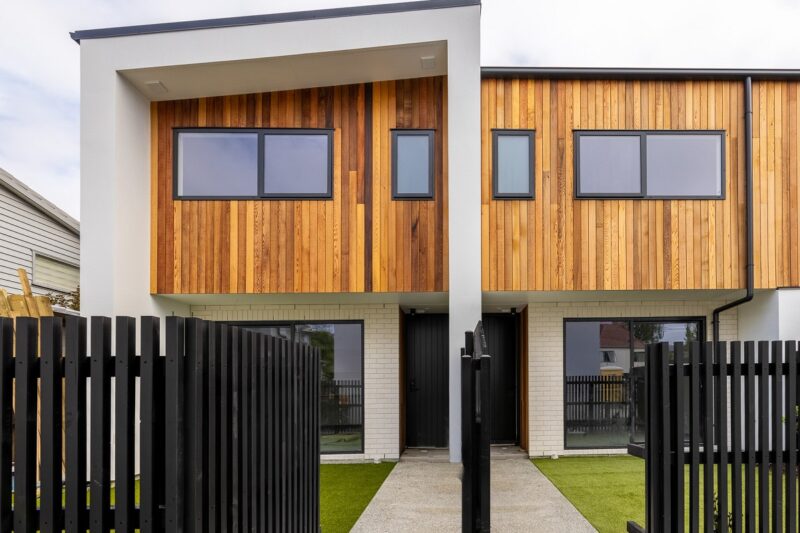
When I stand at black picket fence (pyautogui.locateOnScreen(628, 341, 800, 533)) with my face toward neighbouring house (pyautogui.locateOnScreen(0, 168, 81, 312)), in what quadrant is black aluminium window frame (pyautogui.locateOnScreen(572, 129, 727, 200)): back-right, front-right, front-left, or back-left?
front-right

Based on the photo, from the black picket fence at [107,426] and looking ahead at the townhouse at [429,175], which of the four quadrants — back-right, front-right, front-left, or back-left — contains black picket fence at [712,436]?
front-right

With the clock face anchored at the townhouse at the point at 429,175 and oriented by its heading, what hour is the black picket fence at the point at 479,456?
The black picket fence is roughly at 12 o'clock from the townhouse.

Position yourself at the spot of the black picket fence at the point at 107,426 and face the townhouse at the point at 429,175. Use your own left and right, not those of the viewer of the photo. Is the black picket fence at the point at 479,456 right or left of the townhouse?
right

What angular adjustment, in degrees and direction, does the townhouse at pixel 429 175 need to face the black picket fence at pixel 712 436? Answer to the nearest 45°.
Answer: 0° — it already faces it

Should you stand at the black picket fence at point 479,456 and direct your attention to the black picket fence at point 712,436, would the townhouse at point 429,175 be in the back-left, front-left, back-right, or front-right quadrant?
front-left

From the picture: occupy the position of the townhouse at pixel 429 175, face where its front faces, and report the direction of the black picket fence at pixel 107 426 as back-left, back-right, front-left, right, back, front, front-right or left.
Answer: front

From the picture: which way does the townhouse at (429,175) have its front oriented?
toward the camera
